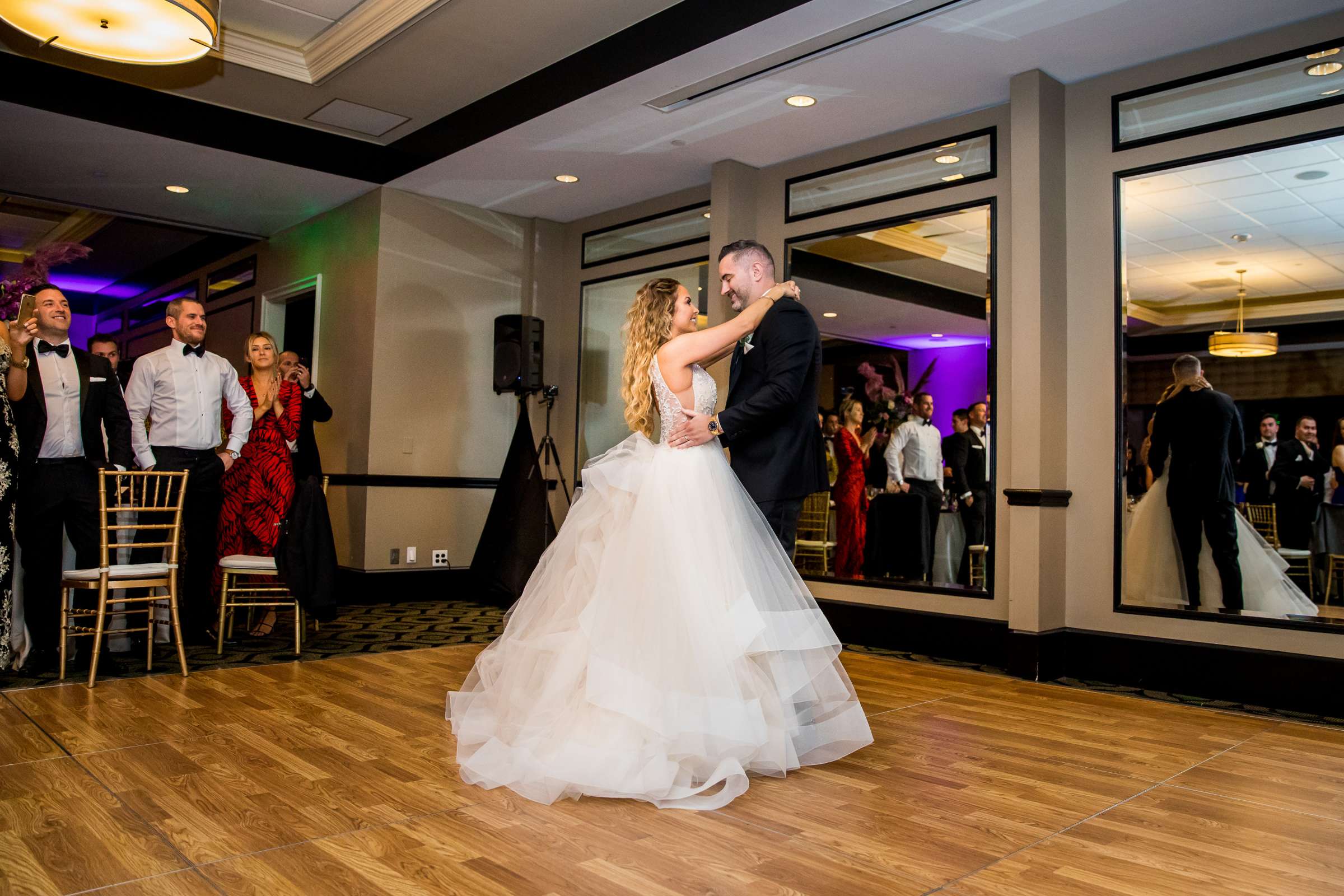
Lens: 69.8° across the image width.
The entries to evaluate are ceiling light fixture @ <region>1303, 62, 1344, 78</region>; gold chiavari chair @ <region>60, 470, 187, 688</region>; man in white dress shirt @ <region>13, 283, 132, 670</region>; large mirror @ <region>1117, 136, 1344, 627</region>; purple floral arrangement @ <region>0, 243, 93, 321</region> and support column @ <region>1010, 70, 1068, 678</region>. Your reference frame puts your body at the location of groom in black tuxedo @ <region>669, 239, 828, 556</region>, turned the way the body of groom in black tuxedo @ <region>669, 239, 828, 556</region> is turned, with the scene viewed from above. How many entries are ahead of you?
3

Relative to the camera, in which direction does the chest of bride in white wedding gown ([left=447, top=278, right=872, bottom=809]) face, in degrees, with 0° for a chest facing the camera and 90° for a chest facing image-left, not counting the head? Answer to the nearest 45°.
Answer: approximately 270°

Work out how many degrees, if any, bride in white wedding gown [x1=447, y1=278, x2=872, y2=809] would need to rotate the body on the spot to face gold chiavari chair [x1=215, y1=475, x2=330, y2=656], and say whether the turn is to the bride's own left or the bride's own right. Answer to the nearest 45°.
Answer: approximately 135° to the bride's own left

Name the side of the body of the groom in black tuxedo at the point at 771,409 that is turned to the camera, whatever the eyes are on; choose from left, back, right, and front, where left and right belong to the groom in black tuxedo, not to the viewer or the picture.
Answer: left

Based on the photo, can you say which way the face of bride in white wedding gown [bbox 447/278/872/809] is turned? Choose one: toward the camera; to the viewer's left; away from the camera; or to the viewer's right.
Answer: to the viewer's right

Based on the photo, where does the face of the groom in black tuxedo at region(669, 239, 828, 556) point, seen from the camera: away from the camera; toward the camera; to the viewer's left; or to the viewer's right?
to the viewer's left

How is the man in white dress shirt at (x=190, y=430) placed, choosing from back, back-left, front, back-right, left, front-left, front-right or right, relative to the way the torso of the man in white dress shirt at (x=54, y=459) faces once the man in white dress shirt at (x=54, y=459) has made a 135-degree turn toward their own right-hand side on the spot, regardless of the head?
right

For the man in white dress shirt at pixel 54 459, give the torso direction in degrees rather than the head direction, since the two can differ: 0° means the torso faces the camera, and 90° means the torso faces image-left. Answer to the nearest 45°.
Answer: approximately 0°
